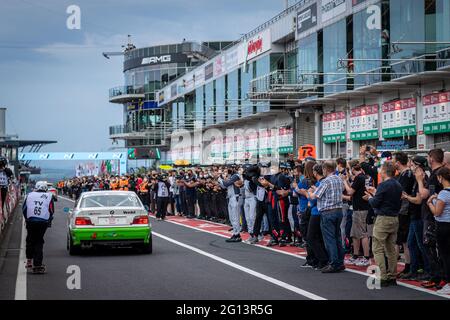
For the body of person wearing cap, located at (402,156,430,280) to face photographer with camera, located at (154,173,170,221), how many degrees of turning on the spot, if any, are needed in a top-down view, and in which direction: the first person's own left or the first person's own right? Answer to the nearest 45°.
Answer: approximately 45° to the first person's own right

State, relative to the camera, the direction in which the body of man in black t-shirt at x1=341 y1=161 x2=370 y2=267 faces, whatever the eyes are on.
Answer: to the viewer's left

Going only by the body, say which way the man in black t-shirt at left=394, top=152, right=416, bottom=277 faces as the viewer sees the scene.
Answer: to the viewer's left

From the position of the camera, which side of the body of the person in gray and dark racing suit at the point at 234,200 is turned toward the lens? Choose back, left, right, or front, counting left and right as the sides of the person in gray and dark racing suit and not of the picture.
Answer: left

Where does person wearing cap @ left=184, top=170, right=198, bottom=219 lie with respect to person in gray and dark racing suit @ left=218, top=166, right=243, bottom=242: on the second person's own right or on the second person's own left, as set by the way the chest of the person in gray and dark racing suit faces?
on the second person's own right

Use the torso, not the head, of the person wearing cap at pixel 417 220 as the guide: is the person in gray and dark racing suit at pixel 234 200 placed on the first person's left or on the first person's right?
on the first person's right

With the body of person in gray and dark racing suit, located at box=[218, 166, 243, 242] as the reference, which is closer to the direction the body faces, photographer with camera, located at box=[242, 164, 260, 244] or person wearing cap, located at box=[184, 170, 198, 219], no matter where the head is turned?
the person wearing cap

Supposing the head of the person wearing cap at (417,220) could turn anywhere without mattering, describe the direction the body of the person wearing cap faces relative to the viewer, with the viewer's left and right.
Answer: facing to the left of the viewer

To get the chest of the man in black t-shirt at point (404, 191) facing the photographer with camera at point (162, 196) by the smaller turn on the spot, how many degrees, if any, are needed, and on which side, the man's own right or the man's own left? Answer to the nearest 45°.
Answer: approximately 45° to the man's own right
